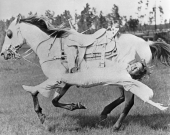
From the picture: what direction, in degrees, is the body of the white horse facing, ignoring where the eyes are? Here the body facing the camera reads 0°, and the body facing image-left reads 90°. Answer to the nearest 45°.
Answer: approximately 90°
